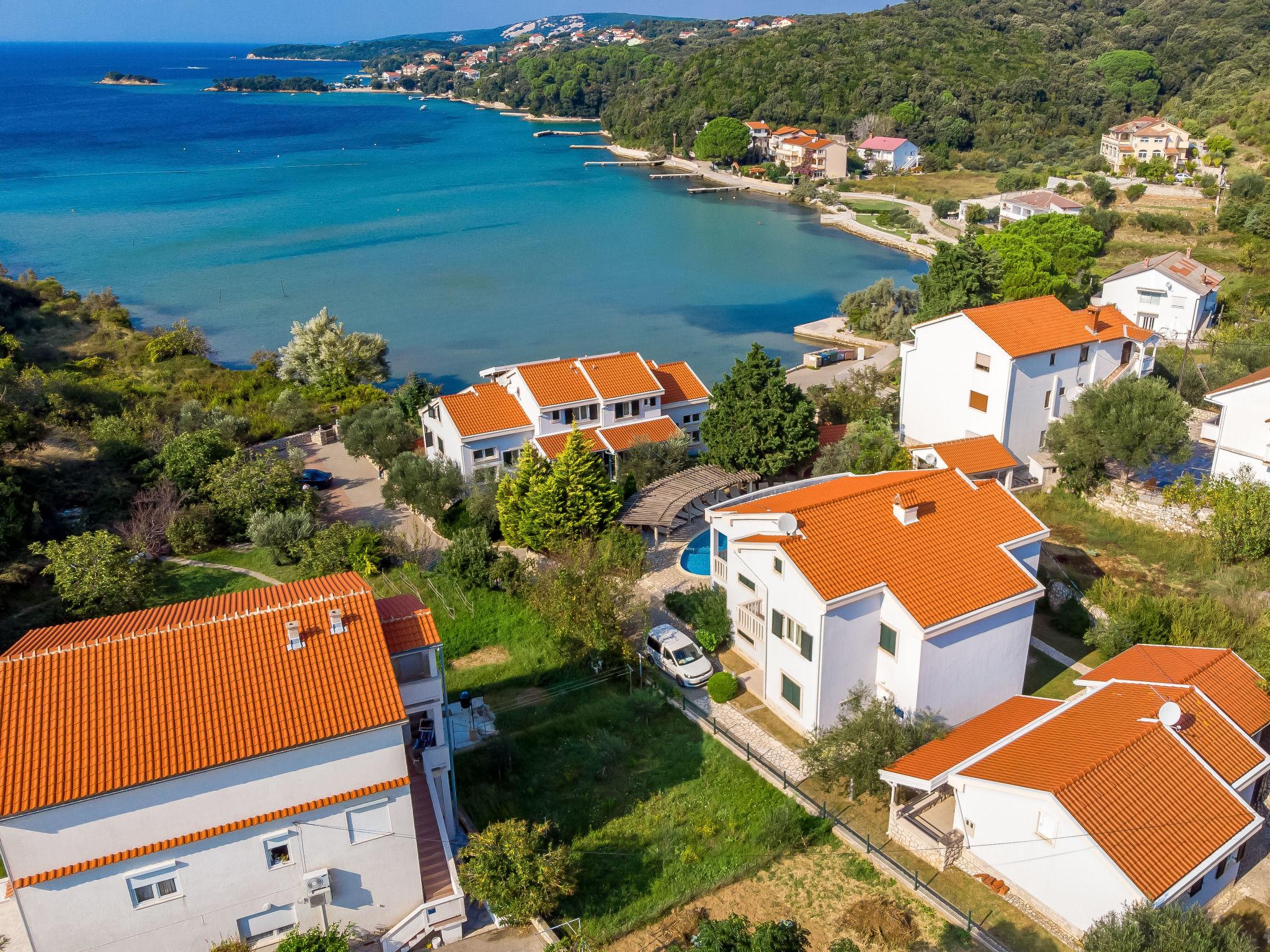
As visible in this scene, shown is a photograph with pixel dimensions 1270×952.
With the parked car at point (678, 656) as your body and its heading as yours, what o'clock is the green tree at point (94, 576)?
The green tree is roughly at 5 o'clock from the parked car.

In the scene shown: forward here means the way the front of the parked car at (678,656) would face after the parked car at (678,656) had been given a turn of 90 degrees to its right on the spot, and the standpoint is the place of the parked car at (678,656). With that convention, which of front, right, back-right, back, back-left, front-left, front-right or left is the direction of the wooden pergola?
back-right

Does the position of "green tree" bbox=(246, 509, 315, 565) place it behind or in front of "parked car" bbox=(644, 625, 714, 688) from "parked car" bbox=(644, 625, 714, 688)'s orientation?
behind

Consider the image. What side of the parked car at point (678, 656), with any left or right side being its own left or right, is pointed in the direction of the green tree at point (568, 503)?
back

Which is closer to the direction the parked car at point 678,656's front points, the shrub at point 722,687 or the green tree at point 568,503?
the shrub

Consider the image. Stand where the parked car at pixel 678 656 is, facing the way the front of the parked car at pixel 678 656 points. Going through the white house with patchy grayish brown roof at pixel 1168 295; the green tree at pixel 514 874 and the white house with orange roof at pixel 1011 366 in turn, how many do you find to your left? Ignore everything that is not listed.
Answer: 2

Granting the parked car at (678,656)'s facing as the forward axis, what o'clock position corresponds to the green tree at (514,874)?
The green tree is roughly at 2 o'clock from the parked car.

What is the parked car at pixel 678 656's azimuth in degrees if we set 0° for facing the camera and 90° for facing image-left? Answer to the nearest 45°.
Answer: approximately 315°

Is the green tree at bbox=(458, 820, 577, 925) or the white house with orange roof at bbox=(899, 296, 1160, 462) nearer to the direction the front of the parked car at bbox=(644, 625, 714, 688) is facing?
the green tree

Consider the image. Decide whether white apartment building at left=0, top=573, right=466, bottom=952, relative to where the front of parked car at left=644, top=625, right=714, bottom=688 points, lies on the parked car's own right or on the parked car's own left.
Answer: on the parked car's own right

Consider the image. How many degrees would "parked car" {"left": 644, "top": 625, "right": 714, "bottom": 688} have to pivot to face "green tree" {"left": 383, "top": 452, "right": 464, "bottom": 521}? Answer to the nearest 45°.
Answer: approximately 180°

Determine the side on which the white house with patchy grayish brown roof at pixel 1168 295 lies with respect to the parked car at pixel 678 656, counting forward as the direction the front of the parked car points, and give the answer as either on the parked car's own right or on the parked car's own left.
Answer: on the parked car's own left
